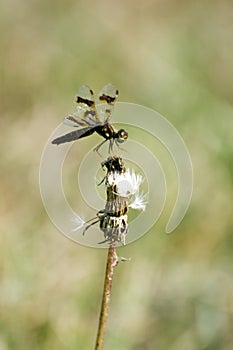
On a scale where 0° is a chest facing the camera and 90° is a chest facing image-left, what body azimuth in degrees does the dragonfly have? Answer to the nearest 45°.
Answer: approximately 270°
